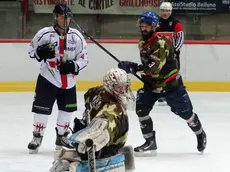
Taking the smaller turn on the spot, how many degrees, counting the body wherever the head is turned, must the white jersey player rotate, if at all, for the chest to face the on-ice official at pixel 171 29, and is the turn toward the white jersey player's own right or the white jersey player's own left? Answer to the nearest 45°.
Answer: approximately 135° to the white jersey player's own left

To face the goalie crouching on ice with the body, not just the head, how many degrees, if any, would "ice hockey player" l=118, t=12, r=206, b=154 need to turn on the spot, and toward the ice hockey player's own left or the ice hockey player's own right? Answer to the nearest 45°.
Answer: approximately 45° to the ice hockey player's own left

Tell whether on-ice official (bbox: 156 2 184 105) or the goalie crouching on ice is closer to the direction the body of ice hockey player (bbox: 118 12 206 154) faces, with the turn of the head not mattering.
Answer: the goalie crouching on ice

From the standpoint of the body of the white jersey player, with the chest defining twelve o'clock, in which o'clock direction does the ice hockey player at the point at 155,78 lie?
The ice hockey player is roughly at 9 o'clock from the white jersey player.

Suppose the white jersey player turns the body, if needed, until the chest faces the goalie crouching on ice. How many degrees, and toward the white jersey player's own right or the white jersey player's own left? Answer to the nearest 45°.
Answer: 0° — they already face them

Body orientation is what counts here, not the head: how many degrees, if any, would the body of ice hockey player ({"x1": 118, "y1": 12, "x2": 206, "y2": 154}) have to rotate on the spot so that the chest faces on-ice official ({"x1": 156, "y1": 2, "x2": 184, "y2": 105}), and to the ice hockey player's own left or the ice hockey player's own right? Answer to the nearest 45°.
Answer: approximately 135° to the ice hockey player's own right

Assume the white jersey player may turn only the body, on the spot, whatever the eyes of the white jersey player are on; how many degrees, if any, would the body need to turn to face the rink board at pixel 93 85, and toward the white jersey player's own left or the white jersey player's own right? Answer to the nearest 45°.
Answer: approximately 180°

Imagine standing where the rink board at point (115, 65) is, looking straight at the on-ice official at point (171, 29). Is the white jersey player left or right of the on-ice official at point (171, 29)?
right

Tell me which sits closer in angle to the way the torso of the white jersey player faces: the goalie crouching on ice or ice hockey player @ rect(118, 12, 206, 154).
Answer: the goalie crouching on ice

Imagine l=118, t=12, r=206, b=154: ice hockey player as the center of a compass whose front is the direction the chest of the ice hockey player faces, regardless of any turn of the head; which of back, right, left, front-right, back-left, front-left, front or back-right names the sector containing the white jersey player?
front-right

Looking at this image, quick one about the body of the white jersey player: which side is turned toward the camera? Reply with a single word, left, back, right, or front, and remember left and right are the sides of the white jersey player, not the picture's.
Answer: front

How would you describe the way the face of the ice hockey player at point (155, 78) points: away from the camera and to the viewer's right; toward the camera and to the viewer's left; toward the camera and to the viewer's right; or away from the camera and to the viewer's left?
toward the camera and to the viewer's left

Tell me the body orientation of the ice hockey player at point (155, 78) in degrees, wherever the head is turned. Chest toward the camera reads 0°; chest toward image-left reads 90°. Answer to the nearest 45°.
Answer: approximately 45°

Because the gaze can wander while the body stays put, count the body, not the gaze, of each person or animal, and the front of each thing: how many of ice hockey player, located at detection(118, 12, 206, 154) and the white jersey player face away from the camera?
0

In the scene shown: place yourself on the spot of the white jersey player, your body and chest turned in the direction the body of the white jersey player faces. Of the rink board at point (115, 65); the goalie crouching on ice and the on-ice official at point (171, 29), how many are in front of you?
1
